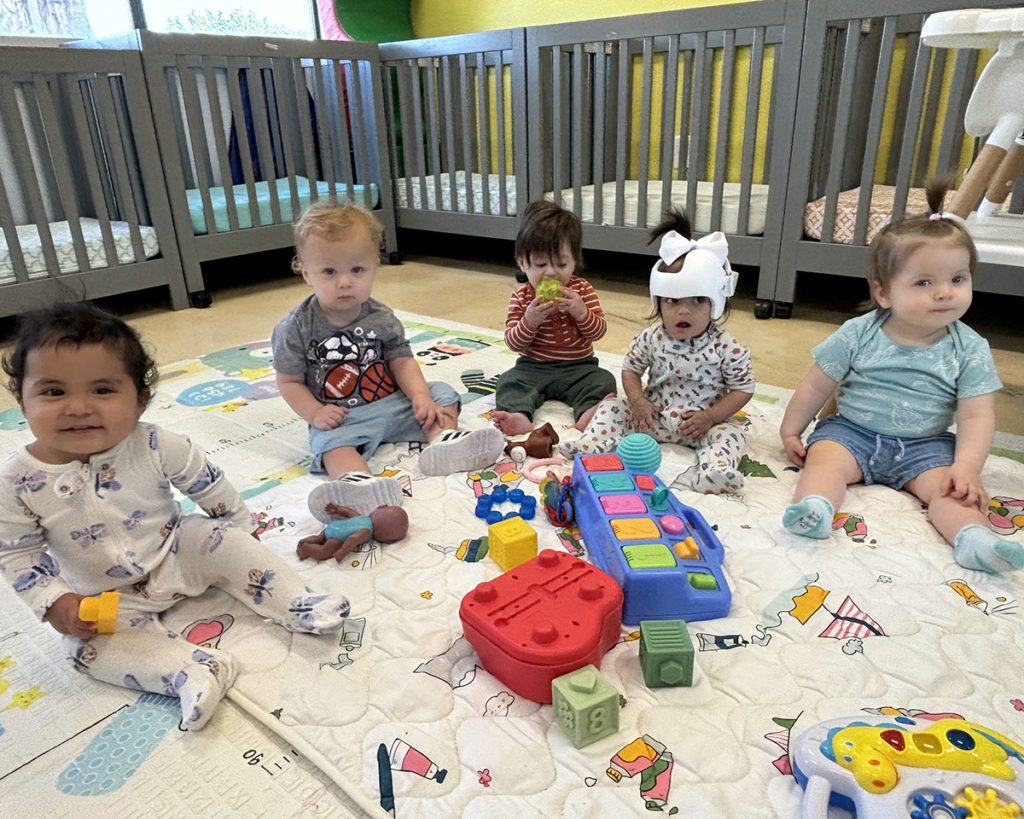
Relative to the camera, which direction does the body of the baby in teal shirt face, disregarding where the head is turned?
toward the camera

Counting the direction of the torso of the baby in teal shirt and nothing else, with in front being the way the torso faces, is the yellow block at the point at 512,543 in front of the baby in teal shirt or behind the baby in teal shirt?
in front

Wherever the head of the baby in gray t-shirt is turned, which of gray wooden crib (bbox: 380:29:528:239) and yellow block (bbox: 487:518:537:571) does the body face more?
the yellow block

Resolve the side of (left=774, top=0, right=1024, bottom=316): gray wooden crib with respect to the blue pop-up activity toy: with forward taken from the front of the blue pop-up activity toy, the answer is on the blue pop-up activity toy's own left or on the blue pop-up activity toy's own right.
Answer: on the blue pop-up activity toy's own left

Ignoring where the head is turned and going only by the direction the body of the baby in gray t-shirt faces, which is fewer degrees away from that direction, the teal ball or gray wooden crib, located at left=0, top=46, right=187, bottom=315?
the teal ball

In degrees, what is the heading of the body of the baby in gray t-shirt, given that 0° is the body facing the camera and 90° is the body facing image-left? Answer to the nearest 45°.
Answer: approximately 315°

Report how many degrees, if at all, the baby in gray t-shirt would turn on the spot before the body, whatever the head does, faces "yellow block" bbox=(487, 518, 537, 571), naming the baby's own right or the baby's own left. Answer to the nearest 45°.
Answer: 0° — they already face it

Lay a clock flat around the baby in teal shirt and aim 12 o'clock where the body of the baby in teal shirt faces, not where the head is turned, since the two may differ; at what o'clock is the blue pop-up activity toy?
The blue pop-up activity toy is roughly at 1 o'clock from the baby in teal shirt.

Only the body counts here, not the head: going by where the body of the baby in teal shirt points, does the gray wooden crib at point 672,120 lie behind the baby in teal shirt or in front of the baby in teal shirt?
behind

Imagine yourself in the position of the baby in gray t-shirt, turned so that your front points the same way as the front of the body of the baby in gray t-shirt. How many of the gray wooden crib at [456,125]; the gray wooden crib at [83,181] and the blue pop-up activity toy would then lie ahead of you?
1
